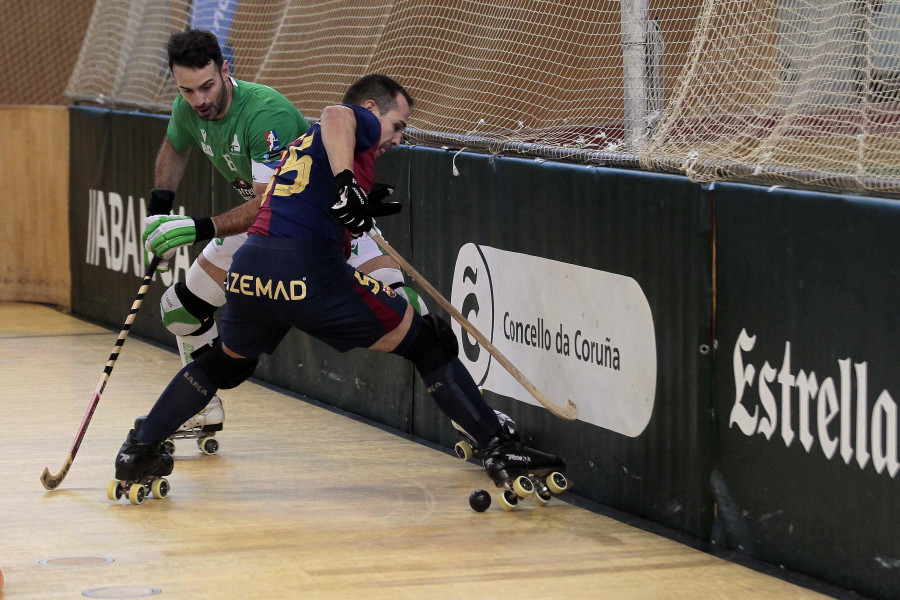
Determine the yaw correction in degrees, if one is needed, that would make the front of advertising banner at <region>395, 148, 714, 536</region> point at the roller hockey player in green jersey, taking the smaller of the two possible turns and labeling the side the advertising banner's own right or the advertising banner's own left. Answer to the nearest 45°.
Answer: approximately 45° to the advertising banner's own right

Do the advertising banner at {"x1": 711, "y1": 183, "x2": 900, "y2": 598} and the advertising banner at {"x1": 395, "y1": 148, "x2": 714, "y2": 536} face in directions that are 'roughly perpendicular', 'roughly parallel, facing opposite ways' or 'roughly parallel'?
roughly parallel

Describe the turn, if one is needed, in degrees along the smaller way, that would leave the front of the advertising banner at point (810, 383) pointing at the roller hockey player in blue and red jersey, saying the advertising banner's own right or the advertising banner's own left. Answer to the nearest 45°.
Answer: approximately 45° to the advertising banner's own right

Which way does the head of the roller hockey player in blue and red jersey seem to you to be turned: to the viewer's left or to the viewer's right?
to the viewer's right

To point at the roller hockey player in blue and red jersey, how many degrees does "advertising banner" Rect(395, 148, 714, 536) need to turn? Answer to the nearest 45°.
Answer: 0° — it already faces them

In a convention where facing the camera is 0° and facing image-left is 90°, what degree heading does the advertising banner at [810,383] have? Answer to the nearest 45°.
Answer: approximately 45°

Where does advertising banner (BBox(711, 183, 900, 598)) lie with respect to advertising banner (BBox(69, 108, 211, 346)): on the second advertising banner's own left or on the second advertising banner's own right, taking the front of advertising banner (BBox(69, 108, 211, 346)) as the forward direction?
on the second advertising banner's own left

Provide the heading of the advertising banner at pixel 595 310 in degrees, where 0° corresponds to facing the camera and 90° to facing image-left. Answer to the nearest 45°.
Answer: approximately 45°

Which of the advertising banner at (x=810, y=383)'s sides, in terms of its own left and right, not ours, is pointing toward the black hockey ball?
right

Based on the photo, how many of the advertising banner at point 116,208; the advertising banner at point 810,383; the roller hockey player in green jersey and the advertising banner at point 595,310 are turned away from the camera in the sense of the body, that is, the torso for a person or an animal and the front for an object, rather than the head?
0

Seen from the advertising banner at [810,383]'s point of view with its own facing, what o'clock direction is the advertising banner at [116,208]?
the advertising banner at [116,208] is roughly at 3 o'clock from the advertising banner at [810,383].

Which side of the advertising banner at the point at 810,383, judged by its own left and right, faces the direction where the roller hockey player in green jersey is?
right

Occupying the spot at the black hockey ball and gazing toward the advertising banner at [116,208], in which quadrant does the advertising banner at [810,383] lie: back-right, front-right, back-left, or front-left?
back-right

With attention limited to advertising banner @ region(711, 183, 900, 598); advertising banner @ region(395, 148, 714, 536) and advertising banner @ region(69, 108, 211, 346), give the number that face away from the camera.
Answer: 0

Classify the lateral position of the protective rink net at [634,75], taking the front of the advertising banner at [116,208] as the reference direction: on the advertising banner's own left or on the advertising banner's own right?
on the advertising banner's own left

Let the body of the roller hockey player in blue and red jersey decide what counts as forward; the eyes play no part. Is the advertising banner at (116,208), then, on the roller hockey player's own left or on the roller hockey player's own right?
on the roller hockey player's own left
